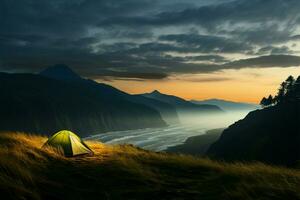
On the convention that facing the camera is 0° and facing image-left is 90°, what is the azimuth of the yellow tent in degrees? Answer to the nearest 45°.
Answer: approximately 315°
